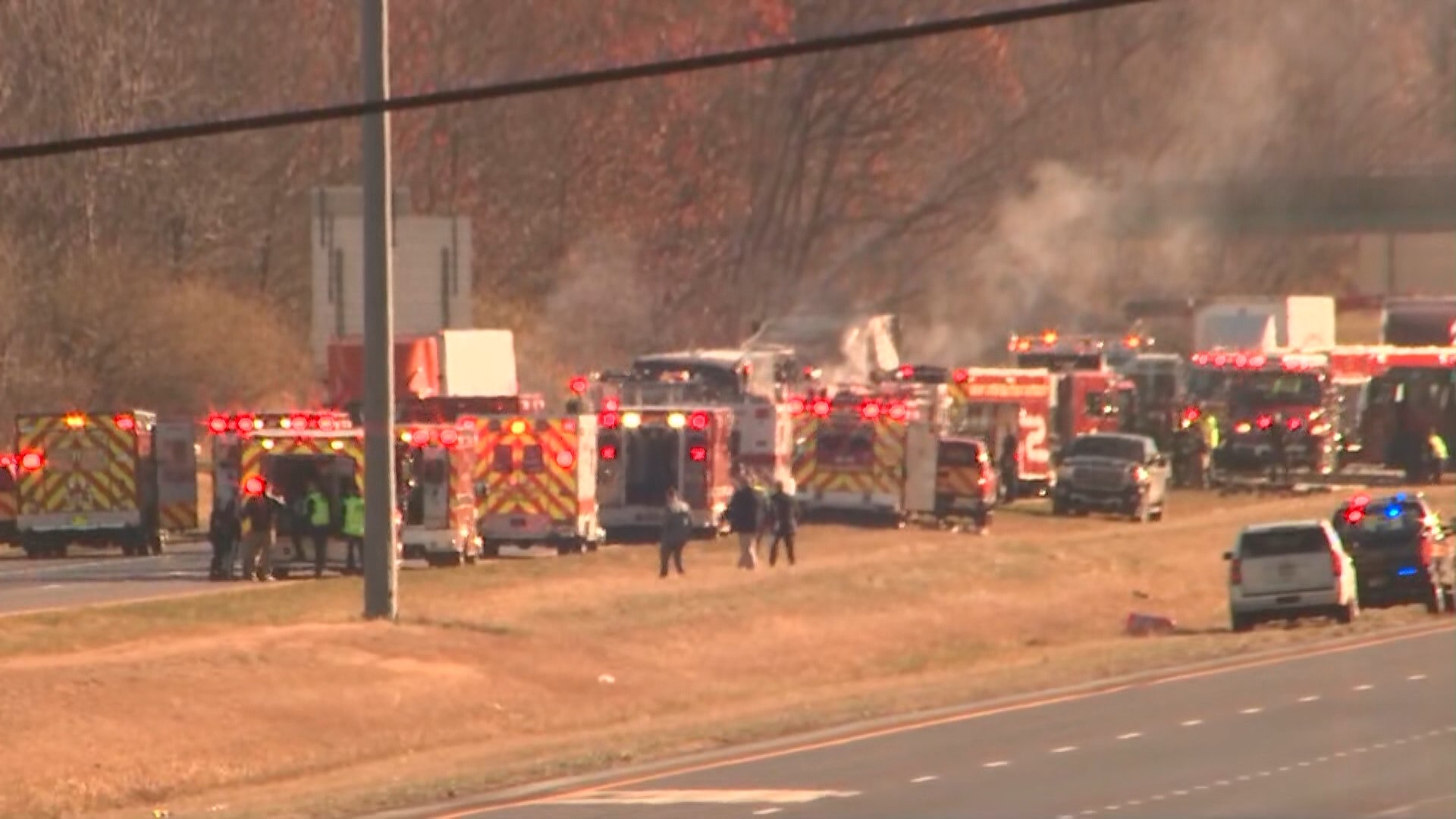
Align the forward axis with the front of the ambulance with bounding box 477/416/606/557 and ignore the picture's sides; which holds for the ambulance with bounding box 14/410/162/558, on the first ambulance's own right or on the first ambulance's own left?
on the first ambulance's own left

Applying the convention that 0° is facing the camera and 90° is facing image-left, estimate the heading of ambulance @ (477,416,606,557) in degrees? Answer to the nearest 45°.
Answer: approximately 180°

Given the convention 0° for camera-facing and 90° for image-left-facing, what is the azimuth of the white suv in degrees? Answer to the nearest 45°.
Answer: approximately 180°

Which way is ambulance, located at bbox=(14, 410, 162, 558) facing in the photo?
away from the camera

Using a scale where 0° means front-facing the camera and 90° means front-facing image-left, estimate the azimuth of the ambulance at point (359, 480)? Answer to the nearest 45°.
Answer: approximately 180°

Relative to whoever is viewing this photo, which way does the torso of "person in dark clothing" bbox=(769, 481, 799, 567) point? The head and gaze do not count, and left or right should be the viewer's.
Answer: facing away from the viewer

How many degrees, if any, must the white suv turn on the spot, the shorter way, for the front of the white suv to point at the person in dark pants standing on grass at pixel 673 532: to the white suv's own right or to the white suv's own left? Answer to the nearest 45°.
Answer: approximately 90° to the white suv's own left

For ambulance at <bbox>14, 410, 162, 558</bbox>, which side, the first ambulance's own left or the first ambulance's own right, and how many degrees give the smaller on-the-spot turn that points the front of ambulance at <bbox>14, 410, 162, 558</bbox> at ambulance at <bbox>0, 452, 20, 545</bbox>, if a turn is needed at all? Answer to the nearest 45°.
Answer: approximately 45° to the first ambulance's own left

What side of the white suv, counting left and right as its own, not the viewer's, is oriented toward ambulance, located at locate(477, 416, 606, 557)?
left

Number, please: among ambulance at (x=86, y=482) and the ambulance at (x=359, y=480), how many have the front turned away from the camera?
2

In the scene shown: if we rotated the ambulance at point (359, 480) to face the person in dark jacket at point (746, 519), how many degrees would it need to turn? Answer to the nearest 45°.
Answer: approximately 90° to its right

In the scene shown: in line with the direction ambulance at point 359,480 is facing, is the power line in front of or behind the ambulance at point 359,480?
behind

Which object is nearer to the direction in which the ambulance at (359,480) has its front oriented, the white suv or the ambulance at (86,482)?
the ambulance
